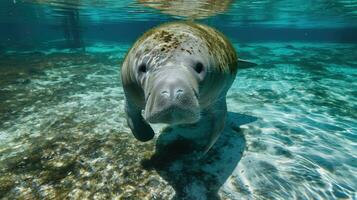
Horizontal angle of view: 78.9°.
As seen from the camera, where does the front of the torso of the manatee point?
toward the camera
